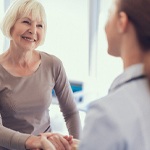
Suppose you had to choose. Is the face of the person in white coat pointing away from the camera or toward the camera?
away from the camera

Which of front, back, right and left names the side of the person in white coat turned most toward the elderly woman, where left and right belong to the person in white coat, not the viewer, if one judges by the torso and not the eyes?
front

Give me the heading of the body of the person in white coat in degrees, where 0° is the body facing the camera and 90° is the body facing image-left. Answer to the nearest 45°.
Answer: approximately 135°
